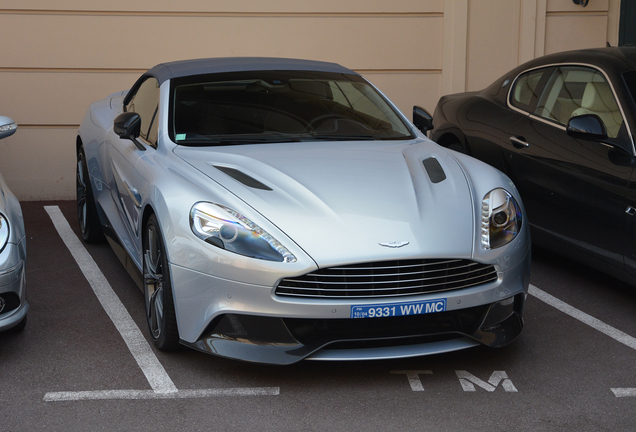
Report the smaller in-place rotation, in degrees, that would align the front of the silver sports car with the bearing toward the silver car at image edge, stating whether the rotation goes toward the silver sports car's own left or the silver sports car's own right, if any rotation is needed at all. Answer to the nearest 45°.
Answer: approximately 135° to the silver sports car's own right

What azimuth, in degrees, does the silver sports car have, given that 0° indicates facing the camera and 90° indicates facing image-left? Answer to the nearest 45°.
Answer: approximately 315°
